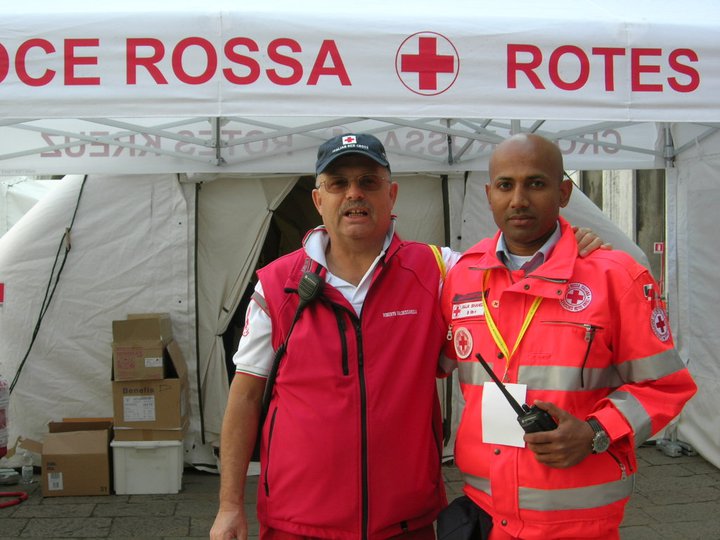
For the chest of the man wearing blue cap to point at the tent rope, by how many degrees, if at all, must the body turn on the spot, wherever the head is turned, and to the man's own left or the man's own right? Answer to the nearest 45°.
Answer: approximately 135° to the man's own right

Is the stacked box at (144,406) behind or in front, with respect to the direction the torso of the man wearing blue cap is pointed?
behind

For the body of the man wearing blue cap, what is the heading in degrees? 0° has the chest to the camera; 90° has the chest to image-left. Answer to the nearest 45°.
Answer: approximately 0°

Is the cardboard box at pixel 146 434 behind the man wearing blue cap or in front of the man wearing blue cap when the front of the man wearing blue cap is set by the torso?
behind

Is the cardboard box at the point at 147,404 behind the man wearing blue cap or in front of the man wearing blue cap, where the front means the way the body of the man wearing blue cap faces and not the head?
behind

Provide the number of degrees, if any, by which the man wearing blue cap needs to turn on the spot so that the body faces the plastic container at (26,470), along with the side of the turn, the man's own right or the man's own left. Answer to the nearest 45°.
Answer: approximately 135° to the man's own right

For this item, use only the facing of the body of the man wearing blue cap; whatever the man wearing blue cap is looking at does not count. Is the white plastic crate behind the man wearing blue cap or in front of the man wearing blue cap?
behind
